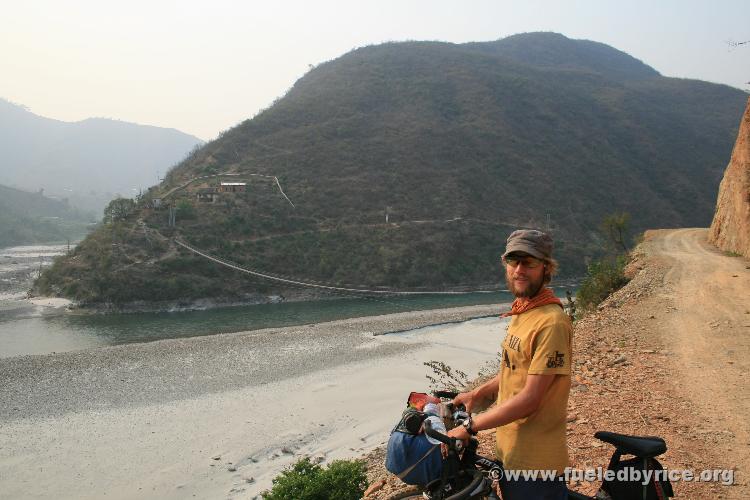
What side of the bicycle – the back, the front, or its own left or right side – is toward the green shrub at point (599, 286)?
right

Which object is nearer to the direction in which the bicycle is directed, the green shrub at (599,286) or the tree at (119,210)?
the tree

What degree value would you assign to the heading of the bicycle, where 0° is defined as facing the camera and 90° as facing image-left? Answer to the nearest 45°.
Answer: approximately 90°
